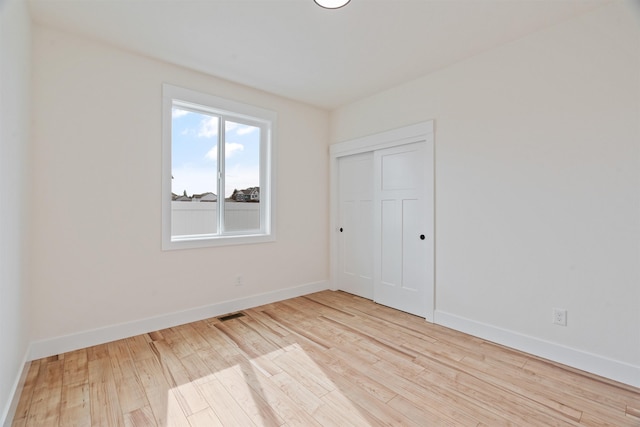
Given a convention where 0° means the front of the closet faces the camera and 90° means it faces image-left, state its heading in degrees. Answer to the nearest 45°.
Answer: approximately 45°

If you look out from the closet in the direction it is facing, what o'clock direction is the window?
The window is roughly at 1 o'clock from the closet.
